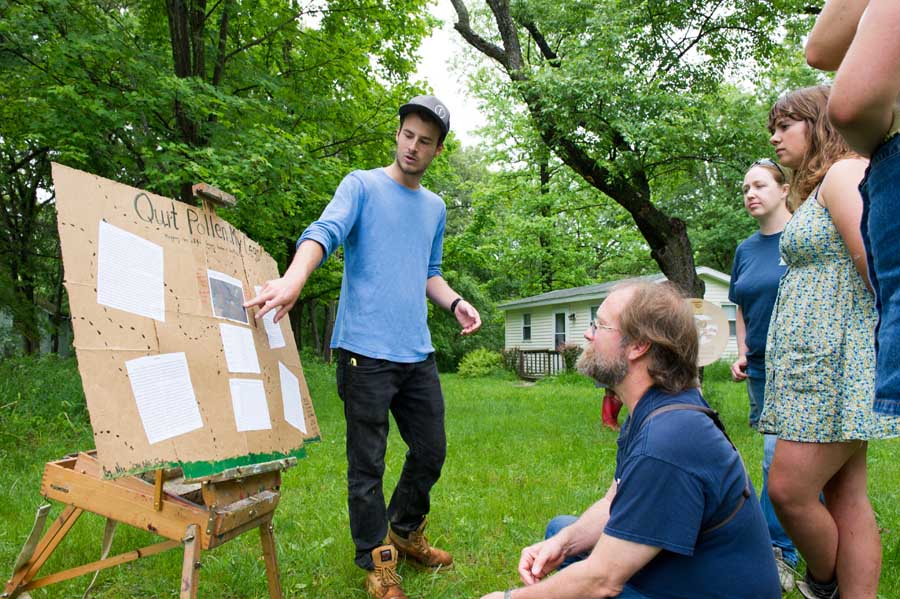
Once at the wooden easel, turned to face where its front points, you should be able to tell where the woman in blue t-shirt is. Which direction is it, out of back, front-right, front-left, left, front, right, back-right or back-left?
front-left

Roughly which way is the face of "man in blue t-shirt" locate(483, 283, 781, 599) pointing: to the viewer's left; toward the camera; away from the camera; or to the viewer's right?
to the viewer's left

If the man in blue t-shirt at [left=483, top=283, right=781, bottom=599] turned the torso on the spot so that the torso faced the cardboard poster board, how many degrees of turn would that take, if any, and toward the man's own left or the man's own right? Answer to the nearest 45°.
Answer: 0° — they already face it

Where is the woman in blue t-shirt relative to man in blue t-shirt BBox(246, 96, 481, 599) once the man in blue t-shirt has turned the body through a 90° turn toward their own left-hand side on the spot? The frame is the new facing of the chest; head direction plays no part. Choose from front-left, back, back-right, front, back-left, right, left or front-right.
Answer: front-right

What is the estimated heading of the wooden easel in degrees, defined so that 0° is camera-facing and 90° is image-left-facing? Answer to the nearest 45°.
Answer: approximately 315°

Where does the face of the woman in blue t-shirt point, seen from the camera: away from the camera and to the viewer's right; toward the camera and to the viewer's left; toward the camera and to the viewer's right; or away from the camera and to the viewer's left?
toward the camera and to the viewer's left

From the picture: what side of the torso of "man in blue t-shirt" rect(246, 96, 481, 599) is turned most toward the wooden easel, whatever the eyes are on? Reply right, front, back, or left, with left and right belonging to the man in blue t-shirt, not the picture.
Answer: right

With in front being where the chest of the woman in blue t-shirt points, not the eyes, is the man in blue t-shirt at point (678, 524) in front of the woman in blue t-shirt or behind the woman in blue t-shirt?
in front

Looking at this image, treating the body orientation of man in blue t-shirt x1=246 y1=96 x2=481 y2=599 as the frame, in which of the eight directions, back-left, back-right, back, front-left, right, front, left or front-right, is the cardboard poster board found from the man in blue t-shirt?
right

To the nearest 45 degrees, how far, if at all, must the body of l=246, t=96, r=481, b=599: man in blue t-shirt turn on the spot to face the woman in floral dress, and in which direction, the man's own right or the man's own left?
0° — they already face them

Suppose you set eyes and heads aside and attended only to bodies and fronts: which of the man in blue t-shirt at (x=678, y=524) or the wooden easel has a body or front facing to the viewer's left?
the man in blue t-shirt

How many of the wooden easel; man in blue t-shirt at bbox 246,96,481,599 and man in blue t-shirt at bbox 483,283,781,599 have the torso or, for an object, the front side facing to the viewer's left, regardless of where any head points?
1

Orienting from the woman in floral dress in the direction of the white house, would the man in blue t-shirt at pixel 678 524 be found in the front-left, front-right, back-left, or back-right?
back-left

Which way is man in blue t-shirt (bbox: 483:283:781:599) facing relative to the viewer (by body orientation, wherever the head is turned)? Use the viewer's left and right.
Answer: facing to the left of the viewer

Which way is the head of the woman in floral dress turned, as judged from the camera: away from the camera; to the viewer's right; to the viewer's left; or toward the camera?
to the viewer's left

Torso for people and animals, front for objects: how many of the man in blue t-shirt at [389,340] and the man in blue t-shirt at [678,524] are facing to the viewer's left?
1

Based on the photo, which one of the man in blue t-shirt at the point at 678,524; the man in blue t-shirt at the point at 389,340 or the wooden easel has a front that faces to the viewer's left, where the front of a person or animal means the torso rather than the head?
the man in blue t-shirt at the point at 678,524
